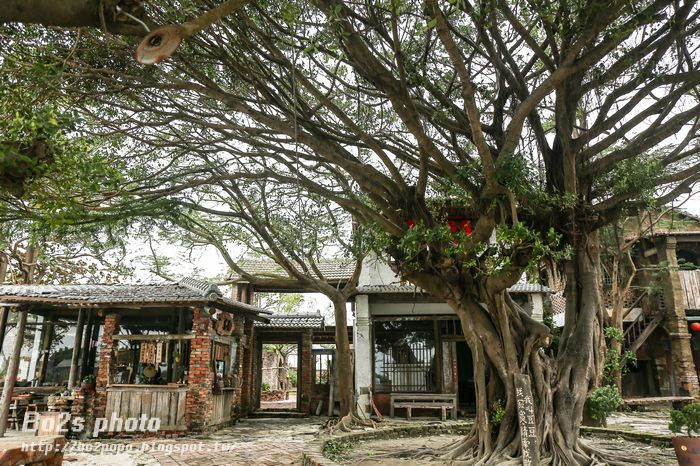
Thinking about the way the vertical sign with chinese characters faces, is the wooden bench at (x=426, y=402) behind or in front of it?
behind

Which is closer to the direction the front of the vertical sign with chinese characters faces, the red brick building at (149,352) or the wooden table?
the wooden table

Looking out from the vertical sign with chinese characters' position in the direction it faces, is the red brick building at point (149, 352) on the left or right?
on its right

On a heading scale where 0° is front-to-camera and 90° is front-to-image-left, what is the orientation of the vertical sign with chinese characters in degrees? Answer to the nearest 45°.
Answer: approximately 0°

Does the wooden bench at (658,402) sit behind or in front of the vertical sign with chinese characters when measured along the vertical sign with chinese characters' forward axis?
behind

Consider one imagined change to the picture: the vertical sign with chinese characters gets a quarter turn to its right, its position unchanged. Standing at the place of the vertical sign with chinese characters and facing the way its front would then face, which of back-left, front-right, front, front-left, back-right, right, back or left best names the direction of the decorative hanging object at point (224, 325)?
front-right

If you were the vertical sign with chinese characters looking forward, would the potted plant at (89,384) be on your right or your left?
on your right

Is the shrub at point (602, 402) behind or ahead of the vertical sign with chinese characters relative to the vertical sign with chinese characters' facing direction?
behind
